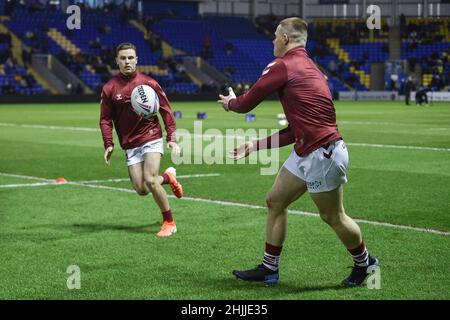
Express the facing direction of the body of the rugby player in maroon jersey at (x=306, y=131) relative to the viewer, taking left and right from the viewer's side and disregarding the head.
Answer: facing away from the viewer and to the left of the viewer

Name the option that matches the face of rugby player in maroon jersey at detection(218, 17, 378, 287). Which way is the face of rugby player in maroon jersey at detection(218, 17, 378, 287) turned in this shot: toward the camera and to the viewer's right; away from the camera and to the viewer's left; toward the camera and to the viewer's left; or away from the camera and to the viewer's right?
away from the camera and to the viewer's left

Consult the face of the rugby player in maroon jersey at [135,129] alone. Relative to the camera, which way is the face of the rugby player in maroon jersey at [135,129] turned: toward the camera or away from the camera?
toward the camera

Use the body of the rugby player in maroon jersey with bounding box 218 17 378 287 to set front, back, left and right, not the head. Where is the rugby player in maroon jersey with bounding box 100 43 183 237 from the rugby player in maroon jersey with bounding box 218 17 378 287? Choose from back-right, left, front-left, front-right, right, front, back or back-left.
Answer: front
